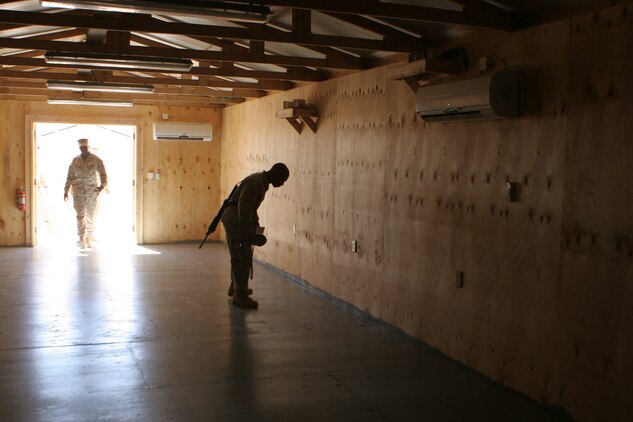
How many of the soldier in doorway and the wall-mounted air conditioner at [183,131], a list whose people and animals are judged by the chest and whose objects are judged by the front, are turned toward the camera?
2

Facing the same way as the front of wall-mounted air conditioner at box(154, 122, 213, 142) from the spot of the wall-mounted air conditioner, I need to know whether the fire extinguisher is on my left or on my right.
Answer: on my right

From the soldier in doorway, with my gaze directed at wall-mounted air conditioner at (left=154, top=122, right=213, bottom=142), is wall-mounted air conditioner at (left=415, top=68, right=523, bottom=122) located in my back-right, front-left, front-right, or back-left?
front-right

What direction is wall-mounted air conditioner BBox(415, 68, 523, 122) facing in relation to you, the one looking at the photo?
facing the viewer and to the left of the viewer

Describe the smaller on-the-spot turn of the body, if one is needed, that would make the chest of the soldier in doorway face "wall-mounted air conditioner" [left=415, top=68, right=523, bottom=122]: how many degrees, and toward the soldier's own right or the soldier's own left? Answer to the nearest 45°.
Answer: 0° — they already face it

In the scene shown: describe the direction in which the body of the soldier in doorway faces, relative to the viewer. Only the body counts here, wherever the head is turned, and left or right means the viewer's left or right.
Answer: facing the viewer

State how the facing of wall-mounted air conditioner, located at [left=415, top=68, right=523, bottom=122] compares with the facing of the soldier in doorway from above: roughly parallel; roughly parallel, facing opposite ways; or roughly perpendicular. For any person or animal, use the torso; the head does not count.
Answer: roughly perpendicular

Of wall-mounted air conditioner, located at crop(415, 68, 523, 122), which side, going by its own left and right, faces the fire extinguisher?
right

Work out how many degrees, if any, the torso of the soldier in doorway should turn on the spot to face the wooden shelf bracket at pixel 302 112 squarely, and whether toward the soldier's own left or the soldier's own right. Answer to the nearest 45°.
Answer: approximately 45° to the soldier's own left

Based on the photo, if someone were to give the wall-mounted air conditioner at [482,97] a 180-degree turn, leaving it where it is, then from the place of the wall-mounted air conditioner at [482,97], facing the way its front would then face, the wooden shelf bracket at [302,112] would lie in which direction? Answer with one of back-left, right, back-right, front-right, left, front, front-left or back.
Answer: left

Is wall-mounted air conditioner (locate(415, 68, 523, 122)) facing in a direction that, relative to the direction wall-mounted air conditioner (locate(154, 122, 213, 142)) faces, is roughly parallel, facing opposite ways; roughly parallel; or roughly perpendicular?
roughly perpendicular

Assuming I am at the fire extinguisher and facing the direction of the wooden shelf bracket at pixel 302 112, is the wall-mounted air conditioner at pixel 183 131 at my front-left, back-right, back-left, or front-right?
front-left

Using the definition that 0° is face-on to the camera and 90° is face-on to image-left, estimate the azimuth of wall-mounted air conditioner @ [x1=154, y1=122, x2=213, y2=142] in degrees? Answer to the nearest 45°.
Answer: approximately 0°

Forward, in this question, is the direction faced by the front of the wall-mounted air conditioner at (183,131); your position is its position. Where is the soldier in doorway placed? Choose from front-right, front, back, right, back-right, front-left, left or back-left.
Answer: right
